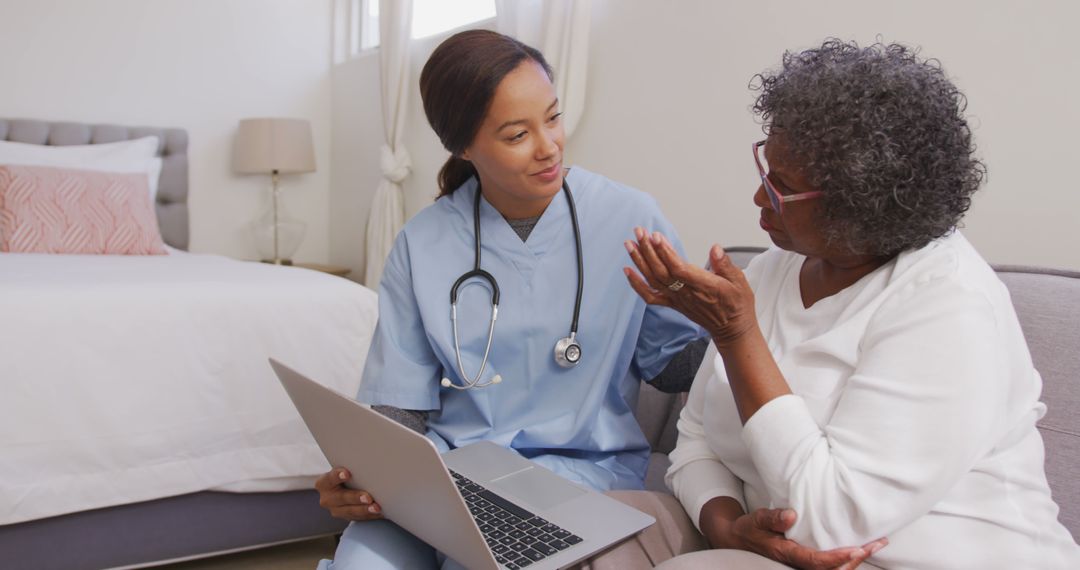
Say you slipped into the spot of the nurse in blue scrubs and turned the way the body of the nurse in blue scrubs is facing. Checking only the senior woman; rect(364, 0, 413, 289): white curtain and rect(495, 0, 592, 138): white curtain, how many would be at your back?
2

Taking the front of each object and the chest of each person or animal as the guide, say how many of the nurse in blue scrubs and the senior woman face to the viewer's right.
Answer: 0

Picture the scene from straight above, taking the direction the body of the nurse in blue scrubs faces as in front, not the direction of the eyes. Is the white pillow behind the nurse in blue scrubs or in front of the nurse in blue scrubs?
behind

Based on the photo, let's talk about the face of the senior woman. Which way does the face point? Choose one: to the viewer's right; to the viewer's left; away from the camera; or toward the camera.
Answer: to the viewer's left

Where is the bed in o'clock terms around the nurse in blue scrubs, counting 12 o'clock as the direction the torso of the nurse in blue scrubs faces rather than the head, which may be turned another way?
The bed is roughly at 4 o'clock from the nurse in blue scrubs.

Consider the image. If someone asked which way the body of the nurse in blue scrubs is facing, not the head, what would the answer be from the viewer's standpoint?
toward the camera

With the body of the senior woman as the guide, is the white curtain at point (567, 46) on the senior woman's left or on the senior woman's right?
on the senior woman's right

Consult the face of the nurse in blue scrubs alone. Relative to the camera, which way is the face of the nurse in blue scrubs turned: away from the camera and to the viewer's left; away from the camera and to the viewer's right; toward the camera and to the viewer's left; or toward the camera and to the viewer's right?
toward the camera and to the viewer's right
